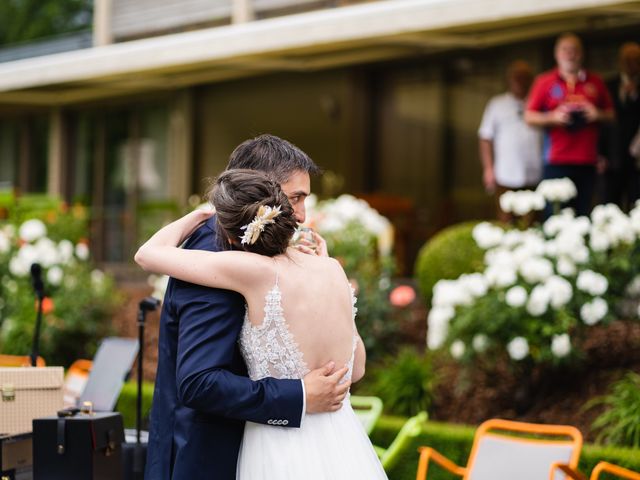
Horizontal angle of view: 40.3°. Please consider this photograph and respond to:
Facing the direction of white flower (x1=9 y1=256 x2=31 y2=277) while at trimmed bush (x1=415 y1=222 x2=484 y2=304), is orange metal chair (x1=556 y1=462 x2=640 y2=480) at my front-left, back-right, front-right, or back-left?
back-left

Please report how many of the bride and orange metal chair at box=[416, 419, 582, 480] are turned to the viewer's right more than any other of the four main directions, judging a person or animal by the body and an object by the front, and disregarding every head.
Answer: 0

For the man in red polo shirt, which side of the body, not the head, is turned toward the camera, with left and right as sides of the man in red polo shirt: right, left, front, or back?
front

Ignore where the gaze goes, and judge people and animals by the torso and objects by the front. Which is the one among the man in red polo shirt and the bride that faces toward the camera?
the man in red polo shirt

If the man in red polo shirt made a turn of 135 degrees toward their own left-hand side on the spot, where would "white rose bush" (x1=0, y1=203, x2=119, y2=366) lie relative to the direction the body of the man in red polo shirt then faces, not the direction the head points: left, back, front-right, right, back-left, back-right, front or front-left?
back-left

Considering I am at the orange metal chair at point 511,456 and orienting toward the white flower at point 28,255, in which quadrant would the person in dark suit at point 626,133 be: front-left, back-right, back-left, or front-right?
front-right

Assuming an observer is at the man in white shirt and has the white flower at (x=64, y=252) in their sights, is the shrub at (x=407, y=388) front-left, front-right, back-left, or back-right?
front-left

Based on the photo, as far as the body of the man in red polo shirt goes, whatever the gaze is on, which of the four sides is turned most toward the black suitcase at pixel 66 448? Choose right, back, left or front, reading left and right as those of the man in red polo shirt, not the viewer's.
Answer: front
